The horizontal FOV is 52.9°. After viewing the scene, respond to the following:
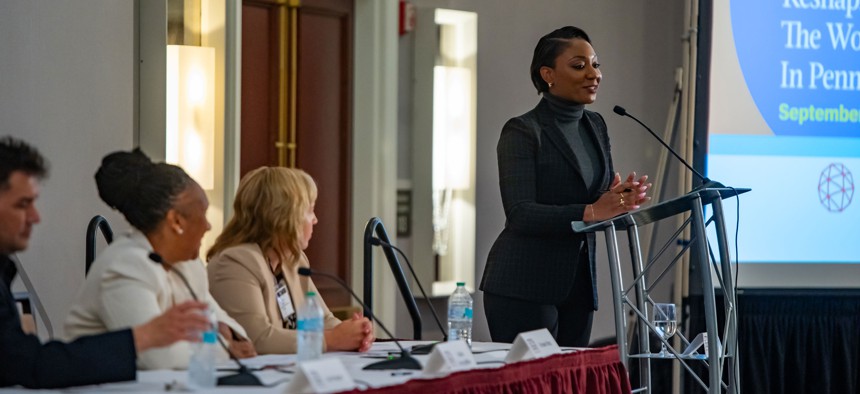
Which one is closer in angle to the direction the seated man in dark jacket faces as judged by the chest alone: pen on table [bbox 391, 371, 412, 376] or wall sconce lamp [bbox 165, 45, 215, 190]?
the pen on table

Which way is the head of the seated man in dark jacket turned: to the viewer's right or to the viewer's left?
to the viewer's right

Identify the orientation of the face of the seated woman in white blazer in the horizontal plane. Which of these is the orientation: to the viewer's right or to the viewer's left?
to the viewer's right

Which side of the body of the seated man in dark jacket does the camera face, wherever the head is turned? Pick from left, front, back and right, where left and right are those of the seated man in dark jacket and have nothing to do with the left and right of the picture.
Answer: right

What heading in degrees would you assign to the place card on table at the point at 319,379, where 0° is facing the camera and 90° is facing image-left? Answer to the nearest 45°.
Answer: approximately 315°

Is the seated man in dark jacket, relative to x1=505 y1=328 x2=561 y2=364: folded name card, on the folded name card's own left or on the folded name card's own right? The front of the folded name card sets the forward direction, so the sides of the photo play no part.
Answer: on the folded name card's own right

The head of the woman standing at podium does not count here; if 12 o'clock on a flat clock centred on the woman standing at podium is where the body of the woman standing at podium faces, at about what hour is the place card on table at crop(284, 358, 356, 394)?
The place card on table is roughly at 2 o'clock from the woman standing at podium.

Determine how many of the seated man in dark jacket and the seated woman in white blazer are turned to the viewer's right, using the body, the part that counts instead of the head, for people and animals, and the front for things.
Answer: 2
